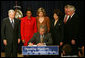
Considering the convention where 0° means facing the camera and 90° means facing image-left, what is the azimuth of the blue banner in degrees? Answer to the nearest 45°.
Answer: approximately 0°

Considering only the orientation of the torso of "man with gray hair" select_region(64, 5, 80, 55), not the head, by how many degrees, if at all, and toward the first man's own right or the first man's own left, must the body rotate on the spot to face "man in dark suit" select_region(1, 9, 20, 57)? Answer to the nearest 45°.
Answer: approximately 45° to the first man's own right

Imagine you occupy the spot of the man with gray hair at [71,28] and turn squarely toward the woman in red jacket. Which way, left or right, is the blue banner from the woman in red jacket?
left

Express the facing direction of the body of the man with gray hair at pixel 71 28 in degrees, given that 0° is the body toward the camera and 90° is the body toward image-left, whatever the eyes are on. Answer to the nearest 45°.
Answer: approximately 45°

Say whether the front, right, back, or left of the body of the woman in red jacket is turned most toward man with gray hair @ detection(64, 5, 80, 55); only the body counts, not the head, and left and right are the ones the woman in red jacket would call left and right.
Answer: left

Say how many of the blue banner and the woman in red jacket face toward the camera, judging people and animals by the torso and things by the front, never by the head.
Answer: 2

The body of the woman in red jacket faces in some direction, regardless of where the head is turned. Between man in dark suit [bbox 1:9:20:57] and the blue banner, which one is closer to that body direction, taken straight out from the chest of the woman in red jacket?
the blue banner

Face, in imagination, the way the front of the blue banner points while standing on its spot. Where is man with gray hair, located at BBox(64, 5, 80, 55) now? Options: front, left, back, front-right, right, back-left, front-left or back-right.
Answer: back-left

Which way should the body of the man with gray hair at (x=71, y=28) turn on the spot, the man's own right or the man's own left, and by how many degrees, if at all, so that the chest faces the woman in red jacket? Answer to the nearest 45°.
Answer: approximately 45° to the man's own right
